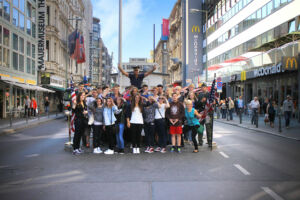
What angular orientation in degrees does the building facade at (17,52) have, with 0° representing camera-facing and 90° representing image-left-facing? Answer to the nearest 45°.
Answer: approximately 315°

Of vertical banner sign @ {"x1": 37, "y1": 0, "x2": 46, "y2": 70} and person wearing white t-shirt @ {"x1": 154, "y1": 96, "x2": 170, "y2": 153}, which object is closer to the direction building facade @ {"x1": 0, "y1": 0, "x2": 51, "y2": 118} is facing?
the person wearing white t-shirt

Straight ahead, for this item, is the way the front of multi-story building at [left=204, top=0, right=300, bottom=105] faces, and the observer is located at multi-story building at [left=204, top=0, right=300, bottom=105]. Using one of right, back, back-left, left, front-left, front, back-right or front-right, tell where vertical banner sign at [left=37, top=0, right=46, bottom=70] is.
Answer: front-right

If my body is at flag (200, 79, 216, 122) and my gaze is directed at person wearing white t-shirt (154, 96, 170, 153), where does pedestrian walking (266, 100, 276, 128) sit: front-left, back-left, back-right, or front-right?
back-right

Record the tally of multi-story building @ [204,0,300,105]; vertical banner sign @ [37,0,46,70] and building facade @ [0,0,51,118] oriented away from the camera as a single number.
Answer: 0

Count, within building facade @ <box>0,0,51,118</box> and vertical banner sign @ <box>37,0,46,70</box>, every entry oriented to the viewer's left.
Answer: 0

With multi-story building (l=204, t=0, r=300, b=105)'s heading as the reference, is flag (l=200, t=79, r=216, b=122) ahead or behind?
ahead

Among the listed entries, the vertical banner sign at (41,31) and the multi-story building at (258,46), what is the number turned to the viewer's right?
0

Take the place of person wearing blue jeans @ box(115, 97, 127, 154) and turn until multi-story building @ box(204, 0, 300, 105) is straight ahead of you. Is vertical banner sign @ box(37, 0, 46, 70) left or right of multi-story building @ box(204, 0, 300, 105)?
left

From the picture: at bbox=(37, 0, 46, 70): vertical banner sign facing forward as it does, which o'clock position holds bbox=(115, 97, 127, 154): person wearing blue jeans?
The person wearing blue jeans is roughly at 12 o'clock from the vertical banner sign.

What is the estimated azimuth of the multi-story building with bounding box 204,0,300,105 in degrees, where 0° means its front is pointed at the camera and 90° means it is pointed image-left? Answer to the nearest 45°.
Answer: approximately 45°

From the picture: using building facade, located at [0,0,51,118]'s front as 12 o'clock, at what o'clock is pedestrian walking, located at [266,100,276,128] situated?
The pedestrian walking is roughly at 12 o'clock from the building facade.

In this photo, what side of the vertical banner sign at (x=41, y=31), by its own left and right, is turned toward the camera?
front

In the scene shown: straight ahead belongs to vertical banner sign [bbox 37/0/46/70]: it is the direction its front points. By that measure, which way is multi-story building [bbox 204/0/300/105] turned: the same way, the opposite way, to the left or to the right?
to the right

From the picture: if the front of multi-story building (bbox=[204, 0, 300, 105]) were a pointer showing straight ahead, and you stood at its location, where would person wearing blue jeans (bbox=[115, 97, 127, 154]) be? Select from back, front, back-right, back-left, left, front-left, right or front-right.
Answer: front-left

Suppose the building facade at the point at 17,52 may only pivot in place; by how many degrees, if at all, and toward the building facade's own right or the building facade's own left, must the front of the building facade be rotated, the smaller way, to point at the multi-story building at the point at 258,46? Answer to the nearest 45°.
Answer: approximately 45° to the building facade's own left
